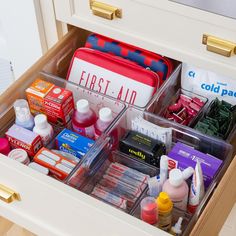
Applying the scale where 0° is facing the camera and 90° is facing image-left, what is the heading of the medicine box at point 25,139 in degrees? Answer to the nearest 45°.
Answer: approximately 45°

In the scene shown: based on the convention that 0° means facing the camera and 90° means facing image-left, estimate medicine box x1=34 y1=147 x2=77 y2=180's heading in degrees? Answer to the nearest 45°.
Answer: approximately 45°
